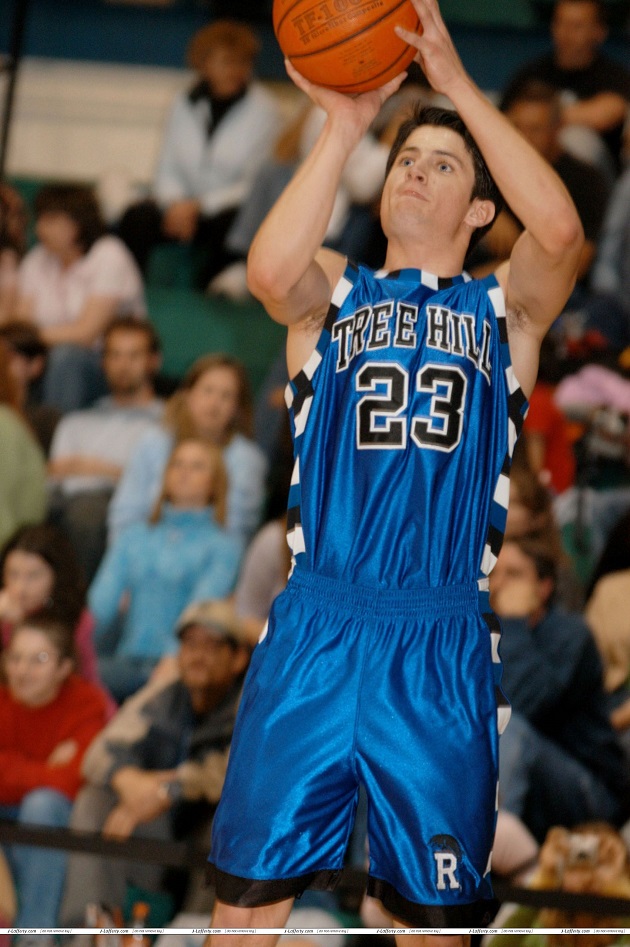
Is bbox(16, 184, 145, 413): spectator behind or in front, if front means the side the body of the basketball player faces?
behind

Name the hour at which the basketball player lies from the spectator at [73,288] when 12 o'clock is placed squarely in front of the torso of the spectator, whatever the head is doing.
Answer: The basketball player is roughly at 10 o'clock from the spectator.

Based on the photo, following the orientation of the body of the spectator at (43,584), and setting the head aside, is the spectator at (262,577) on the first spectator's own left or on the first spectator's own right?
on the first spectator's own left

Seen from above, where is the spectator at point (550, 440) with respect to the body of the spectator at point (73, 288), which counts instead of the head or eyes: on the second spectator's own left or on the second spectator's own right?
on the second spectator's own left

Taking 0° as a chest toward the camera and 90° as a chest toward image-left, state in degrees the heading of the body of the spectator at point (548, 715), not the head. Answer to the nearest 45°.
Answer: approximately 45°

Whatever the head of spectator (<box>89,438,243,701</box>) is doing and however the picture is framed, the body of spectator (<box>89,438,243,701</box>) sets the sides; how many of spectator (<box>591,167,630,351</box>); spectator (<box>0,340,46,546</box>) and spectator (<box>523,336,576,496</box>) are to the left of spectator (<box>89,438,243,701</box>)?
2

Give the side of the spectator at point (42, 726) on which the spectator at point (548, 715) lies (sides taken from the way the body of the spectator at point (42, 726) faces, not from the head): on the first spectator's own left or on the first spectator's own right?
on the first spectator's own left

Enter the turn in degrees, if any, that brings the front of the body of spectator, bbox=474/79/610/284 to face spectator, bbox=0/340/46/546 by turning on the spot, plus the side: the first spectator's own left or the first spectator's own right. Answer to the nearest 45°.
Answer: approximately 45° to the first spectator's own right

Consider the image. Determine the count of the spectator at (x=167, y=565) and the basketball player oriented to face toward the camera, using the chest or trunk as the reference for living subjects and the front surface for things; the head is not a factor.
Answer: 2
